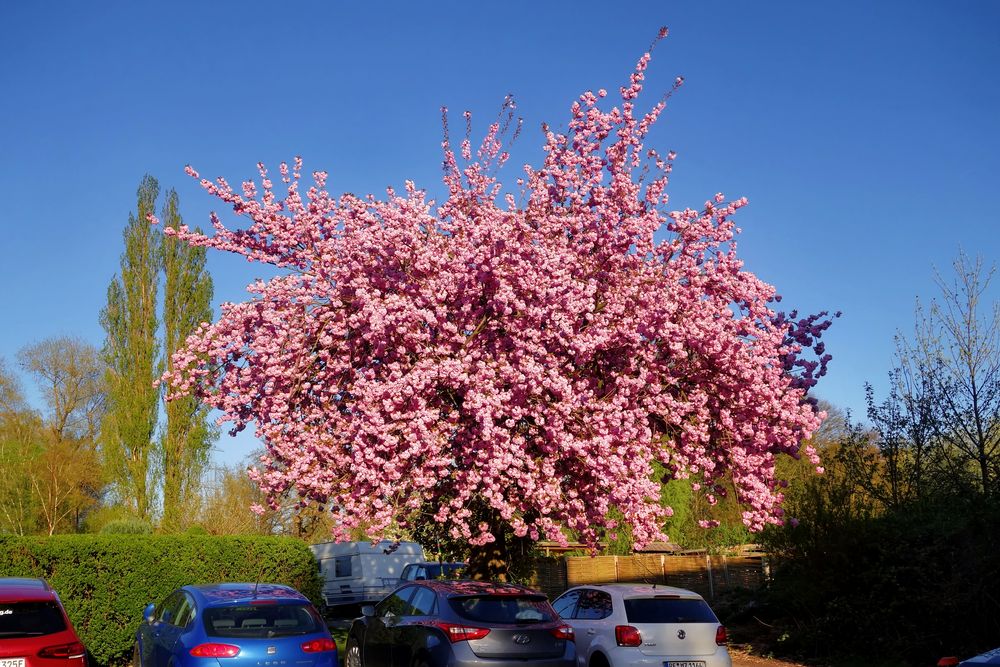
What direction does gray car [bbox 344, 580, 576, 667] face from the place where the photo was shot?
facing away from the viewer and to the left of the viewer

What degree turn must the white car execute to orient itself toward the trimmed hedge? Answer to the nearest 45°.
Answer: approximately 90° to its left

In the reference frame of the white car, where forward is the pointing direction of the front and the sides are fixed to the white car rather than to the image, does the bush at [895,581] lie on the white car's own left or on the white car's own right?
on the white car's own right

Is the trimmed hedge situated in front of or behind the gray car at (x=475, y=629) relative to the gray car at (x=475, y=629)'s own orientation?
in front

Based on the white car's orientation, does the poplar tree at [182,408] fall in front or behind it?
in front

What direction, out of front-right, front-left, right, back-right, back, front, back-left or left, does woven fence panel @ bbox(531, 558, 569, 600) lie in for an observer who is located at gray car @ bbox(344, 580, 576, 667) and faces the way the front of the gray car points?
front-right

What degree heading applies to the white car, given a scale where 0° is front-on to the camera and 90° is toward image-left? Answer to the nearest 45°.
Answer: approximately 135°

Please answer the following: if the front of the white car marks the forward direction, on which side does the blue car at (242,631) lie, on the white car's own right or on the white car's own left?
on the white car's own left

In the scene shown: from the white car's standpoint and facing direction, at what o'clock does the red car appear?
The red car is roughly at 10 o'clock from the white car.

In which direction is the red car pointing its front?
away from the camera

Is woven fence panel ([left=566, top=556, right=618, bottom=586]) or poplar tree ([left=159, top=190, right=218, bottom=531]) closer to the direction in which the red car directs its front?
the poplar tree

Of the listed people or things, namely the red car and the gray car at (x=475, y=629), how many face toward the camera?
0

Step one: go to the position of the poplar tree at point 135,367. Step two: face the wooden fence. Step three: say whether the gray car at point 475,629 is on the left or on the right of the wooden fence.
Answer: right

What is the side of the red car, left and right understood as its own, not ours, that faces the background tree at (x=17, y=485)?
front

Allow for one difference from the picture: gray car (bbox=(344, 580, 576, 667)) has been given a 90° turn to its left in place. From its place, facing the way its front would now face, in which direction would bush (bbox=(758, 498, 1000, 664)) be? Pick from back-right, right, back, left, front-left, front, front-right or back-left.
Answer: back

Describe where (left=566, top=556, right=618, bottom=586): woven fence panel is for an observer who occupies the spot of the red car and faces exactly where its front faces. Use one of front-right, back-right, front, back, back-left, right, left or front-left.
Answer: front-right
